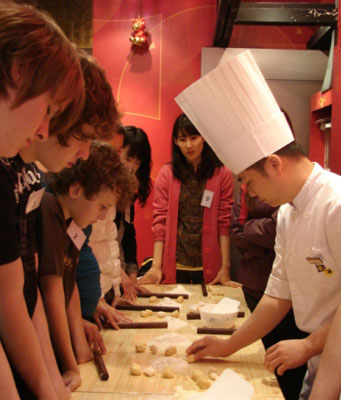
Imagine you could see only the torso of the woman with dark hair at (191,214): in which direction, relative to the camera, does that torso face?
toward the camera

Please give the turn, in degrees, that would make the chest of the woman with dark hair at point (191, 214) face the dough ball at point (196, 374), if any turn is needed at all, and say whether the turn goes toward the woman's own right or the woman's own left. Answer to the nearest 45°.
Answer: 0° — they already face it

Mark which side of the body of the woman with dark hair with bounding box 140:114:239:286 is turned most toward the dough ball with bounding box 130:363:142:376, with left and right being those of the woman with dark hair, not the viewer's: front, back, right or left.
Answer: front

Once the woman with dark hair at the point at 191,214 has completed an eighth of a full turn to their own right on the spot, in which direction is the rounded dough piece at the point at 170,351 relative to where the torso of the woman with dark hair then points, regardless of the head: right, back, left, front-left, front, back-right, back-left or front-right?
front-left

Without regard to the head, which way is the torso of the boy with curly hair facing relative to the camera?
to the viewer's right

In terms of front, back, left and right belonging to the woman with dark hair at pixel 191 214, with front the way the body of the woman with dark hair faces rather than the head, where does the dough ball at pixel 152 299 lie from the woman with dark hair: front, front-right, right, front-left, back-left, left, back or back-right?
front

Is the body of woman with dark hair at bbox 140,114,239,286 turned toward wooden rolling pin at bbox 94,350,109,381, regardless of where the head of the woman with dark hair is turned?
yes

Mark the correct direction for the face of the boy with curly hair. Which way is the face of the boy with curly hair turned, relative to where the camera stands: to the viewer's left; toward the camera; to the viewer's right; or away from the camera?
to the viewer's right

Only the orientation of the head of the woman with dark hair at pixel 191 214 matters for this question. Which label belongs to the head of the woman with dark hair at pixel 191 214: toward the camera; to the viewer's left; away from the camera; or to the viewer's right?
toward the camera

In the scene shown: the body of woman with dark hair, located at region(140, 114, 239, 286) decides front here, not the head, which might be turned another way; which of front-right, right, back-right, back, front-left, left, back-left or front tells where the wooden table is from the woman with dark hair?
front

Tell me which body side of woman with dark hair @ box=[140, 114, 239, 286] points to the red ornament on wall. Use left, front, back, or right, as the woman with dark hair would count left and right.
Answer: back

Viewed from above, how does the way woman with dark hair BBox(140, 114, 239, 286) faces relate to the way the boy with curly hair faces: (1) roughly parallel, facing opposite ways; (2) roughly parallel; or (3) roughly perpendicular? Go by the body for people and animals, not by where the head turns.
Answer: roughly perpendicular
